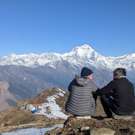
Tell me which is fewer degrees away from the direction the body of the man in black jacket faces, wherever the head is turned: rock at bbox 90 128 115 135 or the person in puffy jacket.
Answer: the person in puffy jacket

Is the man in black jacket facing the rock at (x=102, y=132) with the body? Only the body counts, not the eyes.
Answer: no

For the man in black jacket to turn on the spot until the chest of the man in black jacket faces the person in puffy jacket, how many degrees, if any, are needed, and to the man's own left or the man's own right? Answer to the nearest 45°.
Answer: approximately 45° to the man's own left

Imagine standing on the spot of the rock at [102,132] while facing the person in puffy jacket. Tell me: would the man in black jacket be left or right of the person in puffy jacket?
right

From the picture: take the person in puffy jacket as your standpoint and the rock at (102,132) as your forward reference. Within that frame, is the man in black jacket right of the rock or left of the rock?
left

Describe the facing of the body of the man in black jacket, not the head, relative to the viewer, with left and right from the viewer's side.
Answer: facing away from the viewer and to the left of the viewer
